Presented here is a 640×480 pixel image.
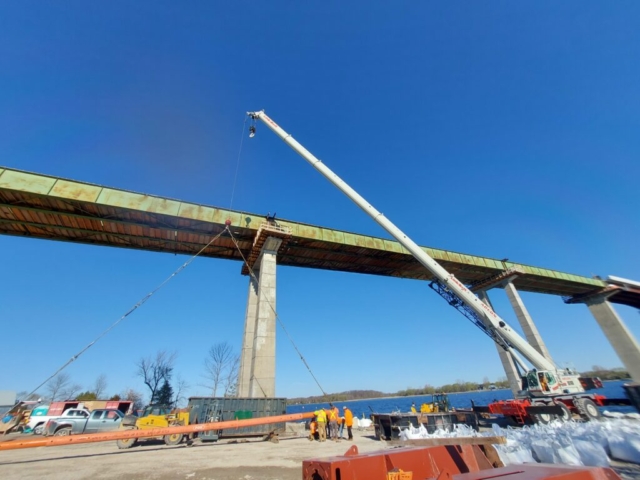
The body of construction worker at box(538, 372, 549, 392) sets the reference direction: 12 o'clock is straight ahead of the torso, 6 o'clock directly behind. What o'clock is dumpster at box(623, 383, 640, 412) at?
The dumpster is roughly at 9 o'clock from the construction worker.

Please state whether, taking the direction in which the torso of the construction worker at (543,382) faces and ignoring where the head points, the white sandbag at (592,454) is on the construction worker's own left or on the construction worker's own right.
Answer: on the construction worker's own left
